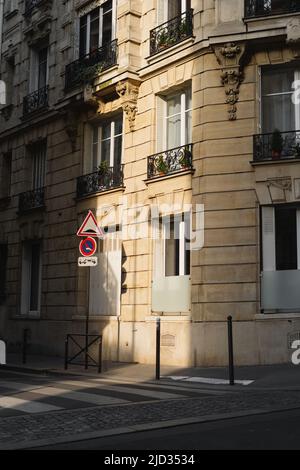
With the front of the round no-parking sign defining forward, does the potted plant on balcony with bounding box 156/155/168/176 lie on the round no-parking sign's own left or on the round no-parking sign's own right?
on the round no-parking sign's own left

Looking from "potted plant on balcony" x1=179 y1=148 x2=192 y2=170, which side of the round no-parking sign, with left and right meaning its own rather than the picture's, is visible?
left

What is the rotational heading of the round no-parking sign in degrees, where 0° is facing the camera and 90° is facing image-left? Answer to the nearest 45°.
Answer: approximately 0°

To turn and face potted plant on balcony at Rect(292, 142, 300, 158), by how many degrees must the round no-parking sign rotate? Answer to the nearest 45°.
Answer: approximately 90° to its left

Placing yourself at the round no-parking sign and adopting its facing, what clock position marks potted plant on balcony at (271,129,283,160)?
The potted plant on balcony is roughly at 9 o'clock from the round no-parking sign.
